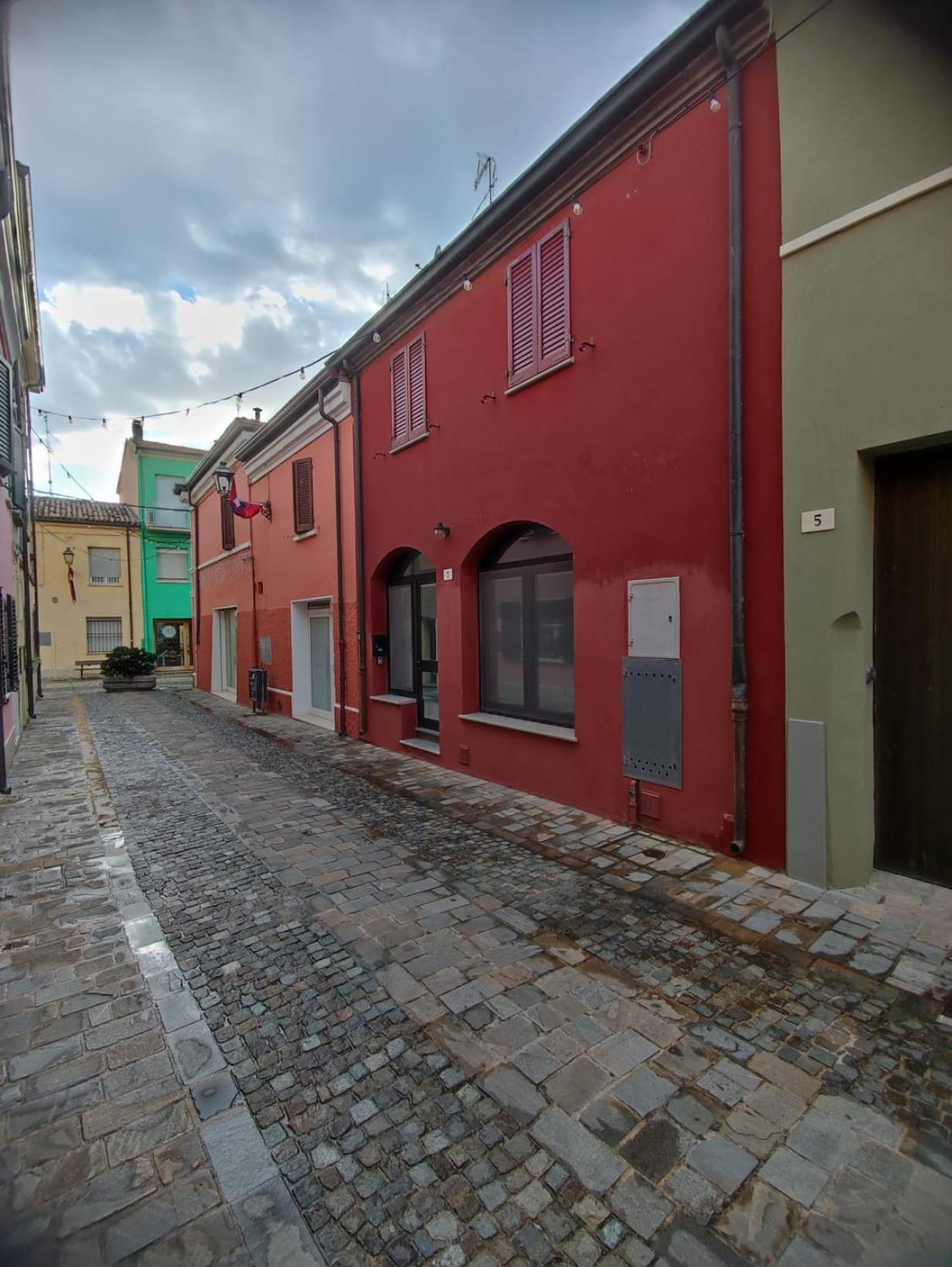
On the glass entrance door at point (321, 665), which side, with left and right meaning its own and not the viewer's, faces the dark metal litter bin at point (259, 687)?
right

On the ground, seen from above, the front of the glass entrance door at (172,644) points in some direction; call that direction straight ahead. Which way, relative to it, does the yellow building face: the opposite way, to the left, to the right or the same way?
the same way

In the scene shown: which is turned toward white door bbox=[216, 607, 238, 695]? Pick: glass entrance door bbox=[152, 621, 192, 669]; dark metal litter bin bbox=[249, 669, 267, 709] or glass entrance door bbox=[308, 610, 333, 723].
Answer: glass entrance door bbox=[152, 621, 192, 669]

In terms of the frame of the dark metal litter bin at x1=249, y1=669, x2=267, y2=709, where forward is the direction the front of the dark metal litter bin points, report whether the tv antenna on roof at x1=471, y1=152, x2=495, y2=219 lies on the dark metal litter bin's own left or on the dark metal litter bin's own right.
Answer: on the dark metal litter bin's own left

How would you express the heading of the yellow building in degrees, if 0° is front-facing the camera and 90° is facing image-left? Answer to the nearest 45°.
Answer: approximately 0°

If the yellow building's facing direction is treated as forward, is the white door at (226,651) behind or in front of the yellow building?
in front

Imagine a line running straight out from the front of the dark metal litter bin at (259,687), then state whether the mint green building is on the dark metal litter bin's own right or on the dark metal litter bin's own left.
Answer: on the dark metal litter bin's own right

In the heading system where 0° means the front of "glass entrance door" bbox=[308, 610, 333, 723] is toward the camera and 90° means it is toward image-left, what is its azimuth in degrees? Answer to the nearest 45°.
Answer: approximately 45°

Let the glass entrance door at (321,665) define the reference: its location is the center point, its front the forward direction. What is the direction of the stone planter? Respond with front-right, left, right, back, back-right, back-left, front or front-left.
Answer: right

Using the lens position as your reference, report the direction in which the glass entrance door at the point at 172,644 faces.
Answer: facing the viewer

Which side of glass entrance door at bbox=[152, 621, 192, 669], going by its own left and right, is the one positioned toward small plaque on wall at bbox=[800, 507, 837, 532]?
front

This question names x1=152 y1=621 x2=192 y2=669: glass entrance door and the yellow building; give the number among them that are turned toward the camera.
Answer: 2

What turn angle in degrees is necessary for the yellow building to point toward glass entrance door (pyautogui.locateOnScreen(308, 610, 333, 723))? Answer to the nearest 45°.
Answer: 0° — it already faces it

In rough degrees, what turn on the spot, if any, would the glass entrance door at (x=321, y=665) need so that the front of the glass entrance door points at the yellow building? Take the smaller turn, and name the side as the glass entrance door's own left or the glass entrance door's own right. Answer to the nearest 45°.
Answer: approximately 90° to the glass entrance door's own right

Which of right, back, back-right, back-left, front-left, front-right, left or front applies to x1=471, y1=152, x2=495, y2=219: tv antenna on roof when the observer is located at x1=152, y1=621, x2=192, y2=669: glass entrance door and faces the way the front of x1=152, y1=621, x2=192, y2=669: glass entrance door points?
front
